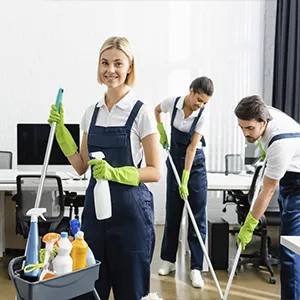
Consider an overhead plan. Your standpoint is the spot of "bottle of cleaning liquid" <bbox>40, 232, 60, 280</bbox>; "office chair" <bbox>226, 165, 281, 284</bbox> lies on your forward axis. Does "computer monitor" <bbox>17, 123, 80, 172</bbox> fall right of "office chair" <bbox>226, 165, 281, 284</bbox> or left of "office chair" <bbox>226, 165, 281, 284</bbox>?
left

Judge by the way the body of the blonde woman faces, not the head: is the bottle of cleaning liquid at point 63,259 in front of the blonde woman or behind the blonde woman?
in front

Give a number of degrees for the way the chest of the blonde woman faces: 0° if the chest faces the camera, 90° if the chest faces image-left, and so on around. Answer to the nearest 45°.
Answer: approximately 45°

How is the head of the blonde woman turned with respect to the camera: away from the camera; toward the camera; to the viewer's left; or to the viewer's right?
toward the camera

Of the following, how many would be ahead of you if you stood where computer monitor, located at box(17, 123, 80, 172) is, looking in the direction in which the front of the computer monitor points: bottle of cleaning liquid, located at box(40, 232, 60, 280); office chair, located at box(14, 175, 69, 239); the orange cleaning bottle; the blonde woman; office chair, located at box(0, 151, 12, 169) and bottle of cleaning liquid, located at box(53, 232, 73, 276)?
5

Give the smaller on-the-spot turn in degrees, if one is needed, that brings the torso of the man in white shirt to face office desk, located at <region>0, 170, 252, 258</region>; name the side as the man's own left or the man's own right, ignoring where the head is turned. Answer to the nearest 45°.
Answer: approximately 45° to the man's own right

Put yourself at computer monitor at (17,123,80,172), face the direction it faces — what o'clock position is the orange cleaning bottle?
The orange cleaning bottle is roughly at 12 o'clock from the computer monitor.

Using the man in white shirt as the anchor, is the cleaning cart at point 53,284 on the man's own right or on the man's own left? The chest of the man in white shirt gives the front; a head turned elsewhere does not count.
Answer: on the man's own left

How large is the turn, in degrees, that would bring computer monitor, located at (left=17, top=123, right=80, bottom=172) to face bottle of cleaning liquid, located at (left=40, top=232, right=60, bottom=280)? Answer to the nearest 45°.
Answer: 0° — it already faces it

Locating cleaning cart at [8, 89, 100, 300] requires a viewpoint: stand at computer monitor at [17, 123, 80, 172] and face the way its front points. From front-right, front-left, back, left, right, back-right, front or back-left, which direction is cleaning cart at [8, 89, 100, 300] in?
front

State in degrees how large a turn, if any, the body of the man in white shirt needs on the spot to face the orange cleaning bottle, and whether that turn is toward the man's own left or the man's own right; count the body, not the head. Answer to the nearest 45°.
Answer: approximately 45° to the man's own left

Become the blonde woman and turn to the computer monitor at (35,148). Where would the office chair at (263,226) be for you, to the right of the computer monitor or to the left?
right

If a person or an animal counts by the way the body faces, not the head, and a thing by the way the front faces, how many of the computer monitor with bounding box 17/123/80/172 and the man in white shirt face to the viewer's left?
1

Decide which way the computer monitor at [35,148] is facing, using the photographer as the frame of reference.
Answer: facing the viewer

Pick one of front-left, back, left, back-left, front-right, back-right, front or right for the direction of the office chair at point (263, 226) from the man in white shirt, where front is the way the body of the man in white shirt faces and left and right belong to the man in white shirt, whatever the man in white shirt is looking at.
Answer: right

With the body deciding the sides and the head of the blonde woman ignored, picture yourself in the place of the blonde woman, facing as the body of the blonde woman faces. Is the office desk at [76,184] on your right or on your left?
on your right

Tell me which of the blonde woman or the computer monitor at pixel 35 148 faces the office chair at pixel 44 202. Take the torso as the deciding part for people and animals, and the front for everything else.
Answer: the computer monitor

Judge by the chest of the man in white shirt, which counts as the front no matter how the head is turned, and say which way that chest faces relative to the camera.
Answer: to the viewer's left
